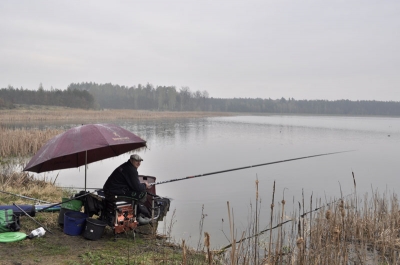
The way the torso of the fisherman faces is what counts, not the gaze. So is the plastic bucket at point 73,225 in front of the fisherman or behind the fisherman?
behind

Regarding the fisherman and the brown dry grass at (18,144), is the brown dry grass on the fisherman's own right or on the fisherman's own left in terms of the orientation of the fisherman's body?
on the fisherman's own left

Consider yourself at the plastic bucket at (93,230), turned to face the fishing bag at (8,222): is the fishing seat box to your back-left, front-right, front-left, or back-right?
back-right

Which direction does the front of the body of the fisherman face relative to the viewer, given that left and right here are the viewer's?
facing to the right of the viewer

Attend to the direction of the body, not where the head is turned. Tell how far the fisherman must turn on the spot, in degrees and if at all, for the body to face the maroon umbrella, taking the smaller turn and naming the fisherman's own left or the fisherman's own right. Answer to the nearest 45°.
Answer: approximately 180°

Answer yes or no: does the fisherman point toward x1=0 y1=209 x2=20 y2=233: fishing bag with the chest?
no
